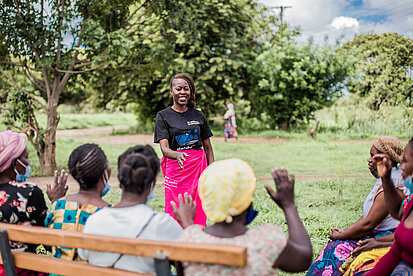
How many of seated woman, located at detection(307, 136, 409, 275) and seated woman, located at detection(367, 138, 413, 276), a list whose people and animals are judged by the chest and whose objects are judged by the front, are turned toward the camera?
0

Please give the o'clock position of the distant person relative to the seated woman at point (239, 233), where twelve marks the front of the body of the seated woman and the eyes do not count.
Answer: The distant person is roughly at 12 o'clock from the seated woman.

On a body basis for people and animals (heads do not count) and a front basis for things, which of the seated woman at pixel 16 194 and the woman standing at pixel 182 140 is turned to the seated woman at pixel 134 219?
the woman standing

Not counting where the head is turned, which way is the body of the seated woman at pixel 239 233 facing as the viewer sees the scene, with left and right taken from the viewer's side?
facing away from the viewer

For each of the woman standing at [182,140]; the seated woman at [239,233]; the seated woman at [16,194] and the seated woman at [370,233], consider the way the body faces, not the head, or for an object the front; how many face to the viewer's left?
1

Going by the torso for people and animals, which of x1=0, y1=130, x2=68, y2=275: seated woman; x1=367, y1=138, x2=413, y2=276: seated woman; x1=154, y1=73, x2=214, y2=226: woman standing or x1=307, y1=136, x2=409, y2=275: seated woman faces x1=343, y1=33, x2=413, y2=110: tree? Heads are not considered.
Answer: x1=0, y1=130, x2=68, y2=275: seated woman

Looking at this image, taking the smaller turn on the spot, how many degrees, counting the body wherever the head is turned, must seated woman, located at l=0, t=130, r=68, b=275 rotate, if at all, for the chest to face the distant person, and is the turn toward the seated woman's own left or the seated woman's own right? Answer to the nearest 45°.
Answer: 0° — they already face them

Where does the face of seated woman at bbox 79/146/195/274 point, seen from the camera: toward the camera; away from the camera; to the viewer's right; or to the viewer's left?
away from the camera

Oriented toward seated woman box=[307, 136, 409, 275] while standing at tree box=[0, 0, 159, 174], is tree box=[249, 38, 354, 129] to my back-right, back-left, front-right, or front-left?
back-left

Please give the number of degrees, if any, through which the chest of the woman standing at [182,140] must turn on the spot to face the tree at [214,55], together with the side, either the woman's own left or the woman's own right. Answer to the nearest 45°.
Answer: approximately 180°

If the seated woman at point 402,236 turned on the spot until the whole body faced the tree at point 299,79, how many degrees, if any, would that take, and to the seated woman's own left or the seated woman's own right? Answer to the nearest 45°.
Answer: approximately 90° to the seated woman's own right

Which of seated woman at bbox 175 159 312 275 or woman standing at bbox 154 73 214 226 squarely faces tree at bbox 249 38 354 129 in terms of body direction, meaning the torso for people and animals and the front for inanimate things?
the seated woman

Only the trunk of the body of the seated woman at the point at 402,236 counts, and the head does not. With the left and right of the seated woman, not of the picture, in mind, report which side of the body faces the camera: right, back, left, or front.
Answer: left

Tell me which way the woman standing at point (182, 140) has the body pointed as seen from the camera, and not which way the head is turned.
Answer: toward the camera

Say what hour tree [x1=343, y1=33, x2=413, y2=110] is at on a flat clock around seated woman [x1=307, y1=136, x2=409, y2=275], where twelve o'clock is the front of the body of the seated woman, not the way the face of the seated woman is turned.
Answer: The tree is roughly at 3 o'clock from the seated woman.

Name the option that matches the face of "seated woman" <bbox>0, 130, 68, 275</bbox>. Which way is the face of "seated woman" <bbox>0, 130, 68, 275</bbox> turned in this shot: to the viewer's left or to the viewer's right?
to the viewer's right

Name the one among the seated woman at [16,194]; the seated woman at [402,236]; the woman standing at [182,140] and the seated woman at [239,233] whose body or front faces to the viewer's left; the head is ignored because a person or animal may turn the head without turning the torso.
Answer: the seated woman at [402,236]

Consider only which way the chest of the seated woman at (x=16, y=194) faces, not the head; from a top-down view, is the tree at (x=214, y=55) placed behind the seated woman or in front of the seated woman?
in front

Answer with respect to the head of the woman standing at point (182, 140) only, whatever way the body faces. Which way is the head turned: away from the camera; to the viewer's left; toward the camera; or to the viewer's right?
toward the camera

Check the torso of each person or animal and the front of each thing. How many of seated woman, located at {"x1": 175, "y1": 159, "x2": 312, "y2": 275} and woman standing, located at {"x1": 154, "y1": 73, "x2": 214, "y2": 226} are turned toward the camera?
1
